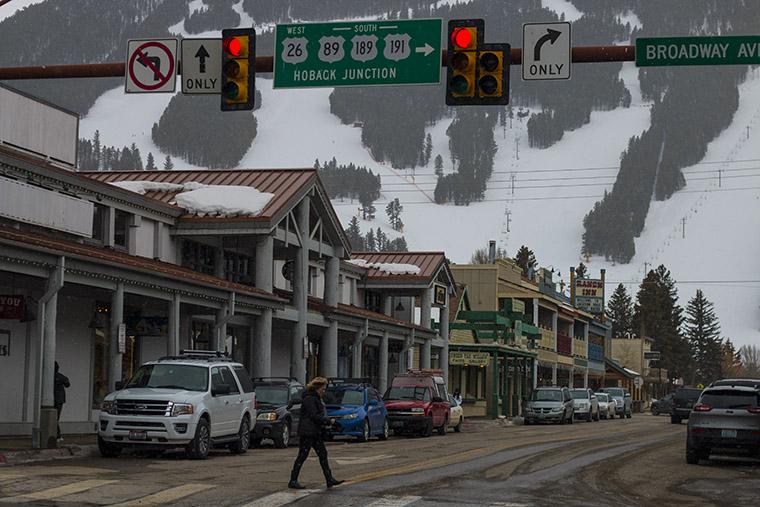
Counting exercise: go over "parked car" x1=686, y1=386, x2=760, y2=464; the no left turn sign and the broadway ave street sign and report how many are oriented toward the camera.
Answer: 2

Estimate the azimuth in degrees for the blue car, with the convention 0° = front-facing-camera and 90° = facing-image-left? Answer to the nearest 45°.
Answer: approximately 45°

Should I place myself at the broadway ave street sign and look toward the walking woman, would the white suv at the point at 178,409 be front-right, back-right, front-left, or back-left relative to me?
front-right

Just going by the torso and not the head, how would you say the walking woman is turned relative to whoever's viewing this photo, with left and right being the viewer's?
facing to the right of the viewer

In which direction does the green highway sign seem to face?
toward the camera

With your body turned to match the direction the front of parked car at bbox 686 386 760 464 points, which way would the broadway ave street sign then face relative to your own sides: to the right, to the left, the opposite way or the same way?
the opposite way

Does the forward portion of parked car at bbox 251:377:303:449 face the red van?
no

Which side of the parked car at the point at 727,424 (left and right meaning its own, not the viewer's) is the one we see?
back

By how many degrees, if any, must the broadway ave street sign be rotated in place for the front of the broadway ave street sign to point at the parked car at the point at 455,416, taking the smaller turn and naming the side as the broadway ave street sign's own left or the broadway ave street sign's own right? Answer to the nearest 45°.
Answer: approximately 180°

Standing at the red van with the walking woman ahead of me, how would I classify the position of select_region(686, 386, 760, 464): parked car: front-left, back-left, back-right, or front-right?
front-left

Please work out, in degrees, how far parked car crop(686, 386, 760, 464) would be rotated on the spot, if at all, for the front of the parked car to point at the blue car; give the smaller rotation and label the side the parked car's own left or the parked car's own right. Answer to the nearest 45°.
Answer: approximately 45° to the parked car's own left

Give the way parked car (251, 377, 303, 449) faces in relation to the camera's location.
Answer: facing the viewer and to the left of the viewer

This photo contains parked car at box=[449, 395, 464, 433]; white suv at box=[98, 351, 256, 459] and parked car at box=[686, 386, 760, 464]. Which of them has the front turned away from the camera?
parked car at box=[686, 386, 760, 464]

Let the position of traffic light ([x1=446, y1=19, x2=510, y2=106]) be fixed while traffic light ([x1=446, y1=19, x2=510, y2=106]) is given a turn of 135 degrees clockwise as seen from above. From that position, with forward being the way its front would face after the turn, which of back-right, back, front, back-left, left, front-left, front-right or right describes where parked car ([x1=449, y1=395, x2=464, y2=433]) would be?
front-right

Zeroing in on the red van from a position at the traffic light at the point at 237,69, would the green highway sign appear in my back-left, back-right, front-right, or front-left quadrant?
front-right

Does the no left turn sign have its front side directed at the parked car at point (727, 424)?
no

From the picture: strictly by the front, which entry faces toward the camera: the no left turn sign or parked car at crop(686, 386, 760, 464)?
the no left turn sign

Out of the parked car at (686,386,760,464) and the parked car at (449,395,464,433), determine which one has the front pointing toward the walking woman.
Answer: the parked car at (449,395,464,433)
